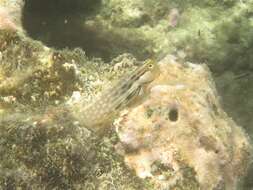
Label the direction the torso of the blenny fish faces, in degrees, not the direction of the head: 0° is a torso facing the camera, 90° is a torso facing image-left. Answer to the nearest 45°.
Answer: approximately 270°
